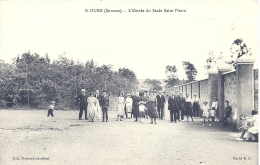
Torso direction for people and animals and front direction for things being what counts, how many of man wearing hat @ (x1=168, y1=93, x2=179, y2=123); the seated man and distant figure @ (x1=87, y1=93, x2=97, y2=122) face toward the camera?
2

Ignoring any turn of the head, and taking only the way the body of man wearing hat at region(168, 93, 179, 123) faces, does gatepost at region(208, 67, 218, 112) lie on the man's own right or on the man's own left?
on the man's own left

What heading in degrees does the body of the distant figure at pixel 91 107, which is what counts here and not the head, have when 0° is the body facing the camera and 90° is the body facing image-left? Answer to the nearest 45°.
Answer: approximately 0°

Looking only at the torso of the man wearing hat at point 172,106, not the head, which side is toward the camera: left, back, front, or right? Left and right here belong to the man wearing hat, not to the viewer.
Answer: front

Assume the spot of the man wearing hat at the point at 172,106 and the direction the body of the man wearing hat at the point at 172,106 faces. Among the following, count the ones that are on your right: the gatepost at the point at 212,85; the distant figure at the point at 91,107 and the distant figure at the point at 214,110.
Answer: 1

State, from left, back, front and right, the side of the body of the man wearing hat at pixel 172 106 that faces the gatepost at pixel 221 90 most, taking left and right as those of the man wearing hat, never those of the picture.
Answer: left

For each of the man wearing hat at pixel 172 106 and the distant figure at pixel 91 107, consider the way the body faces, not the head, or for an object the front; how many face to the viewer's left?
0

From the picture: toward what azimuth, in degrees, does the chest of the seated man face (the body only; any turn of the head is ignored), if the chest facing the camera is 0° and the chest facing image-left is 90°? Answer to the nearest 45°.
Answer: approximately 90°

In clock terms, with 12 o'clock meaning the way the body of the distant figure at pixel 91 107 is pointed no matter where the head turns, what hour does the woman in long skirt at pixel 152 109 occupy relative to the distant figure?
The woman in long skirt is roughly at 10 o'clock from the distant figure.

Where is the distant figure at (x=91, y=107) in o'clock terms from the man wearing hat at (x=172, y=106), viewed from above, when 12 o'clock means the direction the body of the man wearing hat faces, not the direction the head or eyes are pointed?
The distant figure is roughly at 3 o'clock from the man wearing hat.
